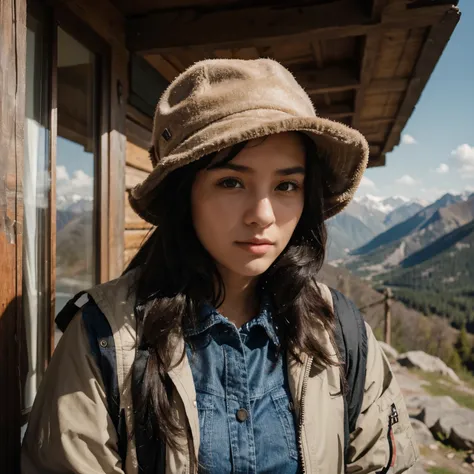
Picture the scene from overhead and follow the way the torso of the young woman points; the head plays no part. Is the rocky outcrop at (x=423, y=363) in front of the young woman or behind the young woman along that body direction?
behind

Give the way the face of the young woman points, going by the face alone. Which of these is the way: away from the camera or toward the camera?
toward the camera

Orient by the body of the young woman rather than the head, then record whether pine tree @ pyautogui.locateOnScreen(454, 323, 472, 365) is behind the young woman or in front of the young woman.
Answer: behind

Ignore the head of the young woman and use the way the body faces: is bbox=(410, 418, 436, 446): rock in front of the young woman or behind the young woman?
behind

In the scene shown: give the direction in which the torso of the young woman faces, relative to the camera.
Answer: toward the camera
